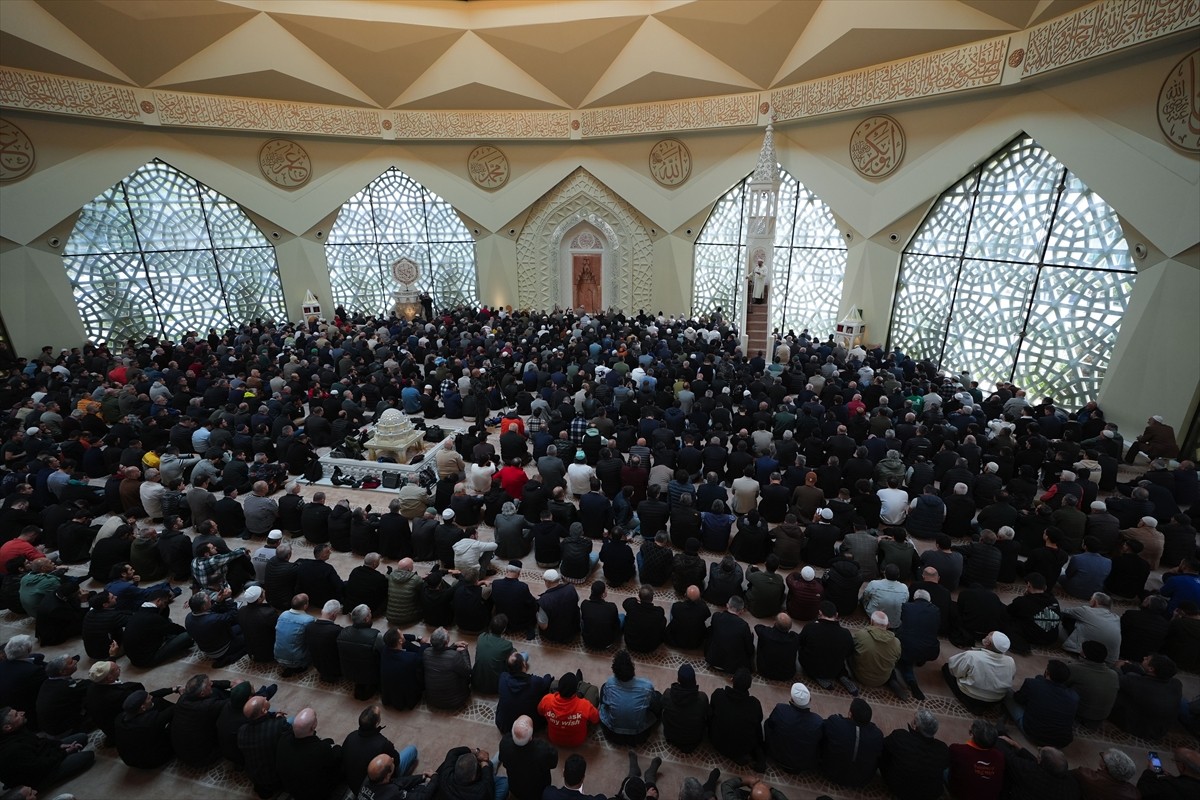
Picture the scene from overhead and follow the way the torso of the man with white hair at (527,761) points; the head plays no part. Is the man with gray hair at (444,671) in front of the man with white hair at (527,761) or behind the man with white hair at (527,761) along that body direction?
in front

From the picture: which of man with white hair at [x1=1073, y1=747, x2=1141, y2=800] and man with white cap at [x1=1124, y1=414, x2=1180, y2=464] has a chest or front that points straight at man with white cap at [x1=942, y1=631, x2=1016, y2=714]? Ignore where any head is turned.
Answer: man with white hair at [x1=1073, y1=747, x2=1141, y2=800]

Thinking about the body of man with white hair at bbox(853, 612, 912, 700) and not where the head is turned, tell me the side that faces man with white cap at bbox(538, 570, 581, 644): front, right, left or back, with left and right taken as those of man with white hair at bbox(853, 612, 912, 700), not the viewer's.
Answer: left

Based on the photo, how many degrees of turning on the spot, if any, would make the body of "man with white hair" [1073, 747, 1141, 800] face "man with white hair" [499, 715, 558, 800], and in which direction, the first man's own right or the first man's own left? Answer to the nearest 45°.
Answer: approximately 90° to the first man's own left

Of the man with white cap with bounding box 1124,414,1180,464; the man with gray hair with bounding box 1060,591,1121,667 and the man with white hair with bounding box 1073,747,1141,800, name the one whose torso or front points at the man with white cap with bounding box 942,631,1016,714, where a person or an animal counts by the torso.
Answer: the man with white hair with bounding box 1073,747,1141,800

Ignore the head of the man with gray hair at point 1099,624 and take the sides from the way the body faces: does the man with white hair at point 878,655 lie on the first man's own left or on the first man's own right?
on the first man's own left

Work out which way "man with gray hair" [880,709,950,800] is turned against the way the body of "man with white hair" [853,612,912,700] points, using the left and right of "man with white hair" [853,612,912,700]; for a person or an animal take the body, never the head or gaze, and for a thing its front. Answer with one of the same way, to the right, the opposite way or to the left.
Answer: the same way

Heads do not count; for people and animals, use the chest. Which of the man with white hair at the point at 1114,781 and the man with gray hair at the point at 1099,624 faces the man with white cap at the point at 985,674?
the man with white hair at the point at 1114,781

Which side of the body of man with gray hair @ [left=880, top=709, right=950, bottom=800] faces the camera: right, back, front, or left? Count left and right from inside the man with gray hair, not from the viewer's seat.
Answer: back

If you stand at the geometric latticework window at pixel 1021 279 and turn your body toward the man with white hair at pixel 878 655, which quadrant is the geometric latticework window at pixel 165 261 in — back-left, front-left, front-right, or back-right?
front-right

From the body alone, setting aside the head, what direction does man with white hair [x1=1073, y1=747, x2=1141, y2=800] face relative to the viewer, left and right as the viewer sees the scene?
facing away from the viewer and to the left of the viewer

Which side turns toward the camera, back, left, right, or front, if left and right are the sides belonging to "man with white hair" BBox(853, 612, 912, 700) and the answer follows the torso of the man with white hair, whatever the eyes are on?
back

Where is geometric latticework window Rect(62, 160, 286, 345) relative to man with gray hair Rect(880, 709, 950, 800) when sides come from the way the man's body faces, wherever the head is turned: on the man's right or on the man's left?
on the man's left

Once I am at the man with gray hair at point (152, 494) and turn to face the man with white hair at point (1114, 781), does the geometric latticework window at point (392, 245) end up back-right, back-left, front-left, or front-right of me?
back-left

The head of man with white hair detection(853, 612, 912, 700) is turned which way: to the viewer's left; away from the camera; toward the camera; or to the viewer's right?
away from the camera

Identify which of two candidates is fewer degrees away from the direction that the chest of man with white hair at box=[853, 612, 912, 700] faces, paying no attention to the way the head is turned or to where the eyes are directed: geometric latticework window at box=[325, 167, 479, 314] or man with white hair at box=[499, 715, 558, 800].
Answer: the geometric latticework window

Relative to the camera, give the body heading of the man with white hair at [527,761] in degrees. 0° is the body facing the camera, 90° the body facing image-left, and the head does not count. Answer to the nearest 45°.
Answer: approximately 180°

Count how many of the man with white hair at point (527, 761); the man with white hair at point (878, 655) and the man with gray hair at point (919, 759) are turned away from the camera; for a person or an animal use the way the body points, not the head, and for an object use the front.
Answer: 3

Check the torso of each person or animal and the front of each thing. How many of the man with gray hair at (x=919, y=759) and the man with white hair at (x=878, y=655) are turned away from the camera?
2

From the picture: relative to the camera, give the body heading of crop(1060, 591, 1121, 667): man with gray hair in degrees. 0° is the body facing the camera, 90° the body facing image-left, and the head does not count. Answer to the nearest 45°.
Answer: approximately 135°

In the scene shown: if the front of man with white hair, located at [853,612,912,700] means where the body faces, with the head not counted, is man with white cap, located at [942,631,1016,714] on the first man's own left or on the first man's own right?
on the first man's own right
